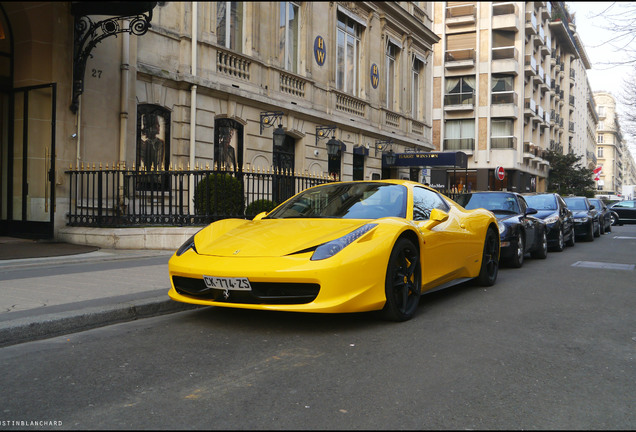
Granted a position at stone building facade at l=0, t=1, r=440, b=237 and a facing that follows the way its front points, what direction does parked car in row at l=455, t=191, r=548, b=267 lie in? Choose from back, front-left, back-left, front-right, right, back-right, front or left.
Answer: front

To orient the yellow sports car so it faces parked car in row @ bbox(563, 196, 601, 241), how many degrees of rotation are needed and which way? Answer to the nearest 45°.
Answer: approximately 180°

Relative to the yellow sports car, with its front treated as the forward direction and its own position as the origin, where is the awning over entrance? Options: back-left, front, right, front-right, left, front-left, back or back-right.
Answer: back-right

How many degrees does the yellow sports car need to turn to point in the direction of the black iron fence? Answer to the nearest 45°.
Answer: approximately 90° to its right

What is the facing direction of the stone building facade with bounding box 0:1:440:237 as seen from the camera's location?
facing the viewer and to the right of the viewer

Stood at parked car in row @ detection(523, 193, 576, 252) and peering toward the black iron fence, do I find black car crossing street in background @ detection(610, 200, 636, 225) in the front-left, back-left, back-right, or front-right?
back-right

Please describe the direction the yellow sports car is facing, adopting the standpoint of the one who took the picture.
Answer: facing the viewer and to the left of the viewer

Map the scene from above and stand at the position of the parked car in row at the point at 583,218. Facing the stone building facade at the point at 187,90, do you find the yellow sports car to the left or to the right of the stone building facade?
left

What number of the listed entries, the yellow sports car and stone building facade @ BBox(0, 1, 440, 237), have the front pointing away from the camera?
0

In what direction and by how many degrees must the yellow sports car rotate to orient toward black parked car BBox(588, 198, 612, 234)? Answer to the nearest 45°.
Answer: approximately 180°

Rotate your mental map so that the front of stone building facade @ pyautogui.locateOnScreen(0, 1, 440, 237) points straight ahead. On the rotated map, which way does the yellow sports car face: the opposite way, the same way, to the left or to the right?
to the right

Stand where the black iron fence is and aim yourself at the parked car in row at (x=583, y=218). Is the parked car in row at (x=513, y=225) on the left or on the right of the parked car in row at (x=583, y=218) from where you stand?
right
